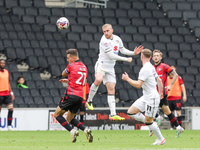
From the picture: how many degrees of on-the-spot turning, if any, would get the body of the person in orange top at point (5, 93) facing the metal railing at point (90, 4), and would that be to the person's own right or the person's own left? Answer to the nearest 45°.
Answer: approximately 135° to the person's own left

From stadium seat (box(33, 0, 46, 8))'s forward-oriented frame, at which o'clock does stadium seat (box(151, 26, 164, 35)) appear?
stadium seat (box(151, 26, 164, 35)) is roughly at 9 o'clock from stadium seat (box(33, 0, 46, 8)).

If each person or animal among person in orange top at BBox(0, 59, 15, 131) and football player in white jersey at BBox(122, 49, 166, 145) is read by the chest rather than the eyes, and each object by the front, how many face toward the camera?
1

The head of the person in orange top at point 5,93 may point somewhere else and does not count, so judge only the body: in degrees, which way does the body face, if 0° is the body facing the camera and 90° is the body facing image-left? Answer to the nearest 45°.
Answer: approximately 0°

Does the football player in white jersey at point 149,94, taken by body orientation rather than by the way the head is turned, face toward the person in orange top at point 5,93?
yes

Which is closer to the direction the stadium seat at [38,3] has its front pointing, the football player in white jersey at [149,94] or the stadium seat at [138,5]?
the football player in white jersey

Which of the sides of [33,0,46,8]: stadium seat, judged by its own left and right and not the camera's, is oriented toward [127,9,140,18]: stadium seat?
left

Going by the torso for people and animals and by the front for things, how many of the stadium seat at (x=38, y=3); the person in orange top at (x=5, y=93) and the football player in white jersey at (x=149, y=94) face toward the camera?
2

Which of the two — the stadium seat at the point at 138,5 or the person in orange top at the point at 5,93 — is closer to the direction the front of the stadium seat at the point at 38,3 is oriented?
the person in orange top

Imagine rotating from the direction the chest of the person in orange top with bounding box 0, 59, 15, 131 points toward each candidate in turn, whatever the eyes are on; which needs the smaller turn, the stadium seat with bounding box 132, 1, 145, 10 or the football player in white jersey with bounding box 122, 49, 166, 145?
the football player in white jersey
